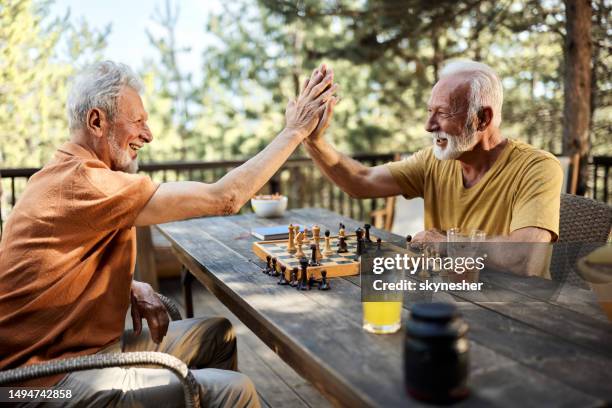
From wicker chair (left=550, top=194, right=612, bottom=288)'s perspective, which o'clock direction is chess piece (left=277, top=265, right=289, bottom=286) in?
The chess piece is roughly at 12 o'clock from the wicker chair.

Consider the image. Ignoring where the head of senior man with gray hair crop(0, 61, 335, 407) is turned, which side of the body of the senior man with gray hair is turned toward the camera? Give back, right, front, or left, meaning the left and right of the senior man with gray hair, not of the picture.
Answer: right

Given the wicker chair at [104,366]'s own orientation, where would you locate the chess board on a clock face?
The chess board is roughly at 11 o'clock from the wicker chair.

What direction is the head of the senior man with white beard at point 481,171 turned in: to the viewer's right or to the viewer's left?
to the viewer's left

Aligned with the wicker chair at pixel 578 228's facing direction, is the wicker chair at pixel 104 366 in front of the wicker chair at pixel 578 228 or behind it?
in front

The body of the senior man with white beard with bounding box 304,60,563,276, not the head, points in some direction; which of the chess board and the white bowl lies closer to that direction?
the chess board

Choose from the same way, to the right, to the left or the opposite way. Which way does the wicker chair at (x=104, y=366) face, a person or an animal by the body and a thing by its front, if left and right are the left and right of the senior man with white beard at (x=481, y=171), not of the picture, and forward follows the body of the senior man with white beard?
the opposite way

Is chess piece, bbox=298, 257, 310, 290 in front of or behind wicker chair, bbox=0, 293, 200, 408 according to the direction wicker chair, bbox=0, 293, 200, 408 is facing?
in front

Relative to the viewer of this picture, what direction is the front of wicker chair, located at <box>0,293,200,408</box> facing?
facing to the right of the viewer

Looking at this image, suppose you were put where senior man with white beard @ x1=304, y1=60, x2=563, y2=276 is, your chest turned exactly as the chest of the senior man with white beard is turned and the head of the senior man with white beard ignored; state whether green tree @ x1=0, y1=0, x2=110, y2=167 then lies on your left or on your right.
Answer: on your right

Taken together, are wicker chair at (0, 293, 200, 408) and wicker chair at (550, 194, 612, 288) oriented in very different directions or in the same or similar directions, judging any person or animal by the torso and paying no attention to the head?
very different directions

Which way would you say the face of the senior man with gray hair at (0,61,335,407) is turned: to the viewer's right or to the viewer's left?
to the viewer's right
